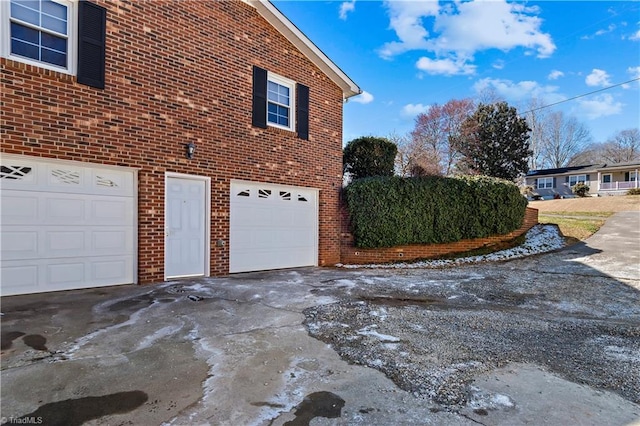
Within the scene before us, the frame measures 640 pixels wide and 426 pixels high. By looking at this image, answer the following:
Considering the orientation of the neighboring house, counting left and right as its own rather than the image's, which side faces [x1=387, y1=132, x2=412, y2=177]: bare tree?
front

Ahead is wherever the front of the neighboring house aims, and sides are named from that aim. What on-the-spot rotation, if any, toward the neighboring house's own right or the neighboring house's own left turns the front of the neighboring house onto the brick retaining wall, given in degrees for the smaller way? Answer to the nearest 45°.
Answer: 0° — it already faces it

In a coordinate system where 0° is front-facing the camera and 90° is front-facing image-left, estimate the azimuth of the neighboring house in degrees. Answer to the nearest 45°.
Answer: approximately 0°

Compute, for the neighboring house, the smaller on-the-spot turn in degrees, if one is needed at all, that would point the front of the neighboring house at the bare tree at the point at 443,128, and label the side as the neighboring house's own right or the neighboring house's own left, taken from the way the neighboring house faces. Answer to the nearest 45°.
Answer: approximately 45° to the neighboring house's own right

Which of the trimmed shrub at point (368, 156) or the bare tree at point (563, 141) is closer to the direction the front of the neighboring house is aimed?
the trimmed shrub

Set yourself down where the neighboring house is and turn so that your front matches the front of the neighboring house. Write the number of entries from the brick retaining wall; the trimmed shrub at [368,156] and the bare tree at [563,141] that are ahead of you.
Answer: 2

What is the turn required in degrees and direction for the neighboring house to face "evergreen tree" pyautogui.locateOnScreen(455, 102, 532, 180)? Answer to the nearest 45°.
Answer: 0° — it already faces it

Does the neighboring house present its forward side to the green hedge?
yes

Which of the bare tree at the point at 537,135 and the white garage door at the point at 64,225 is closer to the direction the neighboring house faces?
the white garage door

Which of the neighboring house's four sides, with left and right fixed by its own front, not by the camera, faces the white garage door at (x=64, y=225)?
front

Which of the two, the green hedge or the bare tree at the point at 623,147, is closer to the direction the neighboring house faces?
the green hedge
